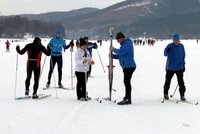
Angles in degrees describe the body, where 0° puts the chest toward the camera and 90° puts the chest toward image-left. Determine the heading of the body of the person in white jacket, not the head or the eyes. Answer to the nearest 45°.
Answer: approximately 315°

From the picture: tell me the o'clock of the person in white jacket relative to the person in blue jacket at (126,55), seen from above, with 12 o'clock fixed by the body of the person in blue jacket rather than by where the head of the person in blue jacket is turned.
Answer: The person in white jacket is roughly at 1 o'clock from the person in blue jacket.

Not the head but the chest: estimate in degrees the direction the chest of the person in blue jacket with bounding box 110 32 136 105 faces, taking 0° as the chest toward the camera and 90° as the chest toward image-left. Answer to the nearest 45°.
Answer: approximately 90°
